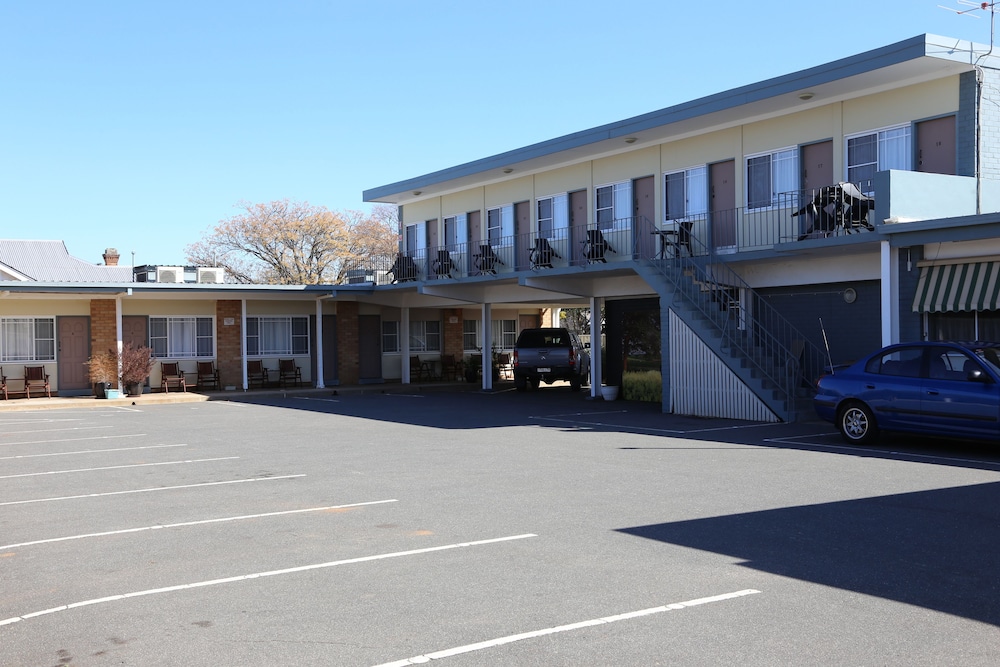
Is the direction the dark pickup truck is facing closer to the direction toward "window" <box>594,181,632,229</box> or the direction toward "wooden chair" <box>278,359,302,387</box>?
the wooden chair

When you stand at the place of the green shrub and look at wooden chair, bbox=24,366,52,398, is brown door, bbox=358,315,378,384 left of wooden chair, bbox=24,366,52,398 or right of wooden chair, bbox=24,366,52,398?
right

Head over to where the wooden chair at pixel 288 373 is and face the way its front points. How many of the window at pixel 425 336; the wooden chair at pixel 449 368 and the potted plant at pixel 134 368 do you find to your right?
1
